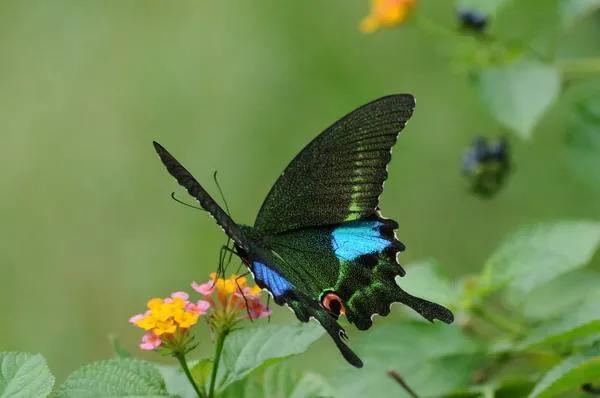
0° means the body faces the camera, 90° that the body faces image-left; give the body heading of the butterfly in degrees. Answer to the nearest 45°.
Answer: approximately 135°

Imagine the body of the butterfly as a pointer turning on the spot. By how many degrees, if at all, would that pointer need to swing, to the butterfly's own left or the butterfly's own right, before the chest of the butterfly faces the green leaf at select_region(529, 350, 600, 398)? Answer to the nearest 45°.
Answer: approximately 135° to the butterfly's own right

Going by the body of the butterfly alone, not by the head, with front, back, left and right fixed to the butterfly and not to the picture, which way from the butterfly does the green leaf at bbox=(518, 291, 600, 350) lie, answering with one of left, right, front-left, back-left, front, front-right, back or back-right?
back-right
